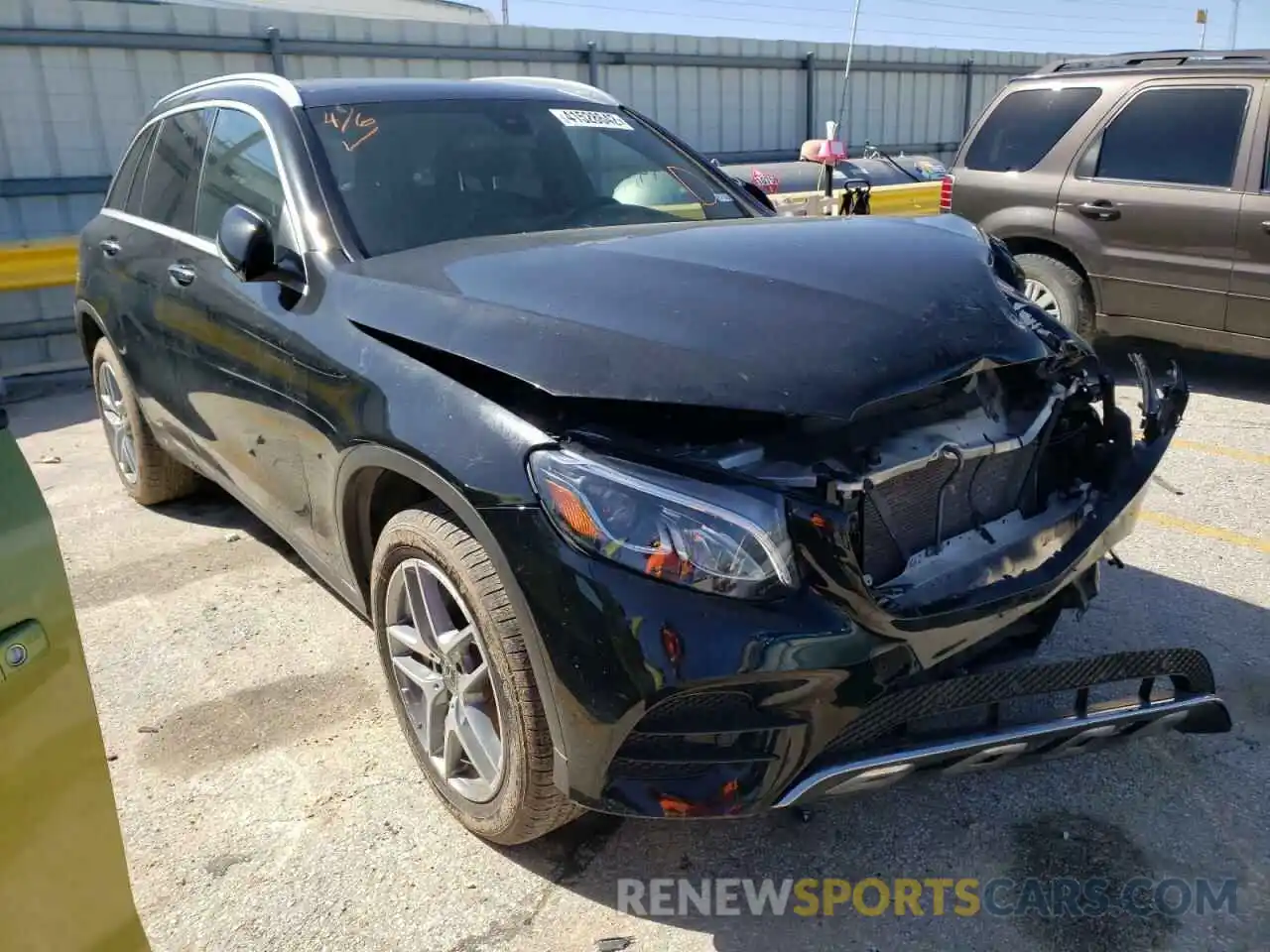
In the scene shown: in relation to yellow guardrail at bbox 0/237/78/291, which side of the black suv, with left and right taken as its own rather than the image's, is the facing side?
back

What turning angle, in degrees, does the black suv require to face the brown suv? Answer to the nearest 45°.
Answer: approximately 90° to its left

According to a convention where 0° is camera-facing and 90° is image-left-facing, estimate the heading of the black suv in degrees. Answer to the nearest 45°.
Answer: approximately 315°
